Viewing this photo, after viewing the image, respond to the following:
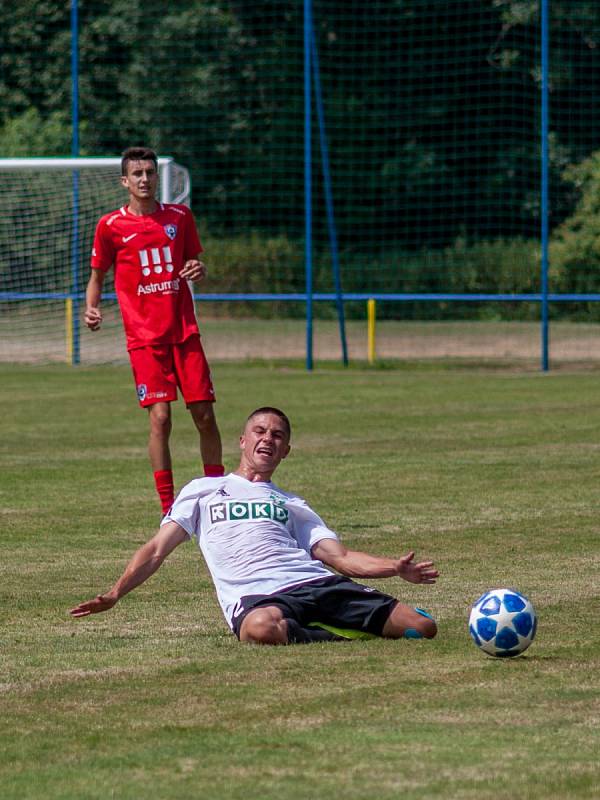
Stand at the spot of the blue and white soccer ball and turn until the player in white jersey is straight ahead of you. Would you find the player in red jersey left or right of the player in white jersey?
right

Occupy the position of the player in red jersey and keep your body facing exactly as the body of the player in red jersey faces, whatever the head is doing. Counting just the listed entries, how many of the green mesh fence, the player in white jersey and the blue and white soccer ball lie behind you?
1

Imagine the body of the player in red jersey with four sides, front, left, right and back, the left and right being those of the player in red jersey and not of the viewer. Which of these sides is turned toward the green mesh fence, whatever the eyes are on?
back

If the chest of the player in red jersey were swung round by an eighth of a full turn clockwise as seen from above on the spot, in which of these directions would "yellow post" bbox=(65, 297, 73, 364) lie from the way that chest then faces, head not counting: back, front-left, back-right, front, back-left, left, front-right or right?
back-right

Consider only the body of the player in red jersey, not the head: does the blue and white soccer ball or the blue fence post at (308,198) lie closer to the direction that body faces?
the blue and white soccer ball

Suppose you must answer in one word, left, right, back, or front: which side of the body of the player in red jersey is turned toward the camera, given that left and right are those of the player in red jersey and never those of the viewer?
front

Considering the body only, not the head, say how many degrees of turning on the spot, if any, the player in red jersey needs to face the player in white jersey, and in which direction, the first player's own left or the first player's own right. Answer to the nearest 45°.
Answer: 0° — they already face them

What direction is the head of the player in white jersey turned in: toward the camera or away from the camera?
toward the camera

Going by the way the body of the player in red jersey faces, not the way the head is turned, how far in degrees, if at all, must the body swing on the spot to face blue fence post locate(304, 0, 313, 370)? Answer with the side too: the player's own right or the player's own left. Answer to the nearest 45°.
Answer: approximately 180°

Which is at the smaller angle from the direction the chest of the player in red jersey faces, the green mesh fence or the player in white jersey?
the player in white jersey

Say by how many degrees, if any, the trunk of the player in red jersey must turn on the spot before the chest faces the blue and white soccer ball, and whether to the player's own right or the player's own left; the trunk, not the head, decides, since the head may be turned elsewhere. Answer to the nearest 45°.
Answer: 0° — they already face it

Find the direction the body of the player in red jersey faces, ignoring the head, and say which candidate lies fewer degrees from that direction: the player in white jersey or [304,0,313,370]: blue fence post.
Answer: the player in white jersey
